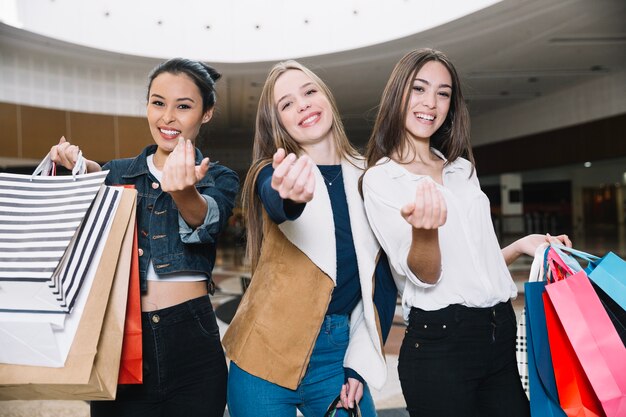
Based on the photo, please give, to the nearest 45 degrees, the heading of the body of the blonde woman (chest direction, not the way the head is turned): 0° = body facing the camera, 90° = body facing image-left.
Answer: approximately 315°

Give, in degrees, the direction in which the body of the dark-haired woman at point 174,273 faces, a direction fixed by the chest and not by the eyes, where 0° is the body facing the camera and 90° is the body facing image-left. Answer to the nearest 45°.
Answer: approximately 45°

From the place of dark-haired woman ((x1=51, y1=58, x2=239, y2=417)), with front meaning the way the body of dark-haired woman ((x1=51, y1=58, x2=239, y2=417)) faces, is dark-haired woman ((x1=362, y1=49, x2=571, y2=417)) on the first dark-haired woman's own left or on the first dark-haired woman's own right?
on the first dark-haired woman's own left
